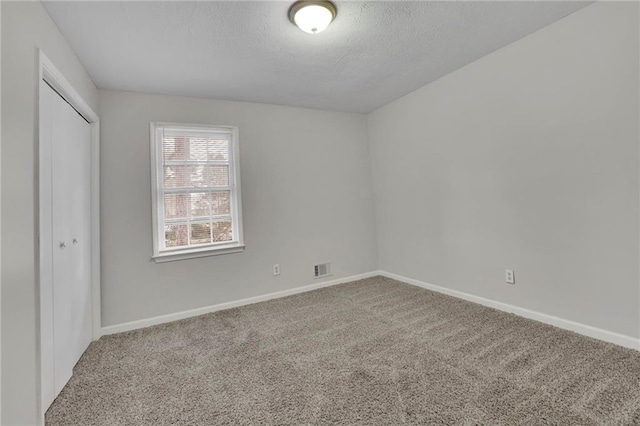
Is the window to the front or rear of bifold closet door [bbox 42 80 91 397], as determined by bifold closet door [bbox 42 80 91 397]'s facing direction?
to the front

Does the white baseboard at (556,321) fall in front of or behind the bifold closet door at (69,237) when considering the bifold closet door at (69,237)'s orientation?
in front

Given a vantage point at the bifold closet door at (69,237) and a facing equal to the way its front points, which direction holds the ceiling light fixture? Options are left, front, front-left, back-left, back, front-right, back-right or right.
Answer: front-right

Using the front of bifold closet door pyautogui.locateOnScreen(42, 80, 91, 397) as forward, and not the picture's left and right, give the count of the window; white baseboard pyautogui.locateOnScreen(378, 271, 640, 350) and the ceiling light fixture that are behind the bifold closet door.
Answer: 0

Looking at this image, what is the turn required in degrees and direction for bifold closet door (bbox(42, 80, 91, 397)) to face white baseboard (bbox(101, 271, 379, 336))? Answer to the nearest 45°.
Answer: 0° — it already faces it

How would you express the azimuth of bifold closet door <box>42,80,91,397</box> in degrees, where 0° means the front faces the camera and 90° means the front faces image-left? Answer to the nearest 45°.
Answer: approximately 270°

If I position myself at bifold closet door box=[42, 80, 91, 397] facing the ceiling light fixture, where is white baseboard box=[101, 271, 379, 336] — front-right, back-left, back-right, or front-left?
front-left
